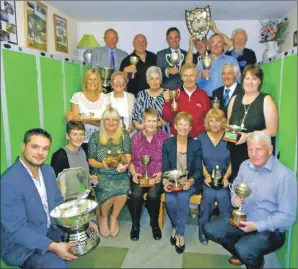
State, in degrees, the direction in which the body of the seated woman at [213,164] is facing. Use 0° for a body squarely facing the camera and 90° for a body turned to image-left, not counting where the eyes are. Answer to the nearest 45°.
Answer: approximately 0°

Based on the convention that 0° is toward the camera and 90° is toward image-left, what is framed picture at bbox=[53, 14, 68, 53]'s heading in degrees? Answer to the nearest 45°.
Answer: approximately 315°

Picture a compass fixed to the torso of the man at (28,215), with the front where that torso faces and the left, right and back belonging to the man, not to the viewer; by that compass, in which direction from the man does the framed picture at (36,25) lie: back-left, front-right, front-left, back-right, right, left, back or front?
back-left

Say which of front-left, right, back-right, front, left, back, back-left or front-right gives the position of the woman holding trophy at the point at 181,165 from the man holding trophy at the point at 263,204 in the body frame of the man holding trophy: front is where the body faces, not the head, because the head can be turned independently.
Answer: right

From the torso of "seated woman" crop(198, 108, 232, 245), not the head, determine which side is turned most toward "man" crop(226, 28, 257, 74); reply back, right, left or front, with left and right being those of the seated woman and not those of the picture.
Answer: back

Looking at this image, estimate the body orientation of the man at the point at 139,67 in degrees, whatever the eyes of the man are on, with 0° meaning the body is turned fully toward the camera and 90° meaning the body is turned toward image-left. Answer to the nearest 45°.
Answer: approximately 0°

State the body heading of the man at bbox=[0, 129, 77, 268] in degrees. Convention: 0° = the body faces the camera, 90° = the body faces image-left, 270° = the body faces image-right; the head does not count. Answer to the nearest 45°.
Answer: approximately 315°

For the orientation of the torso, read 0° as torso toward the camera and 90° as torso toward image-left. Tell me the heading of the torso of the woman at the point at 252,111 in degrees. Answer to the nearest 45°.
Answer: approximately 45°

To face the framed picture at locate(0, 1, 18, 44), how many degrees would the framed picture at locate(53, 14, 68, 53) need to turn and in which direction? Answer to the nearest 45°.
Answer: approximately 90° to its right
